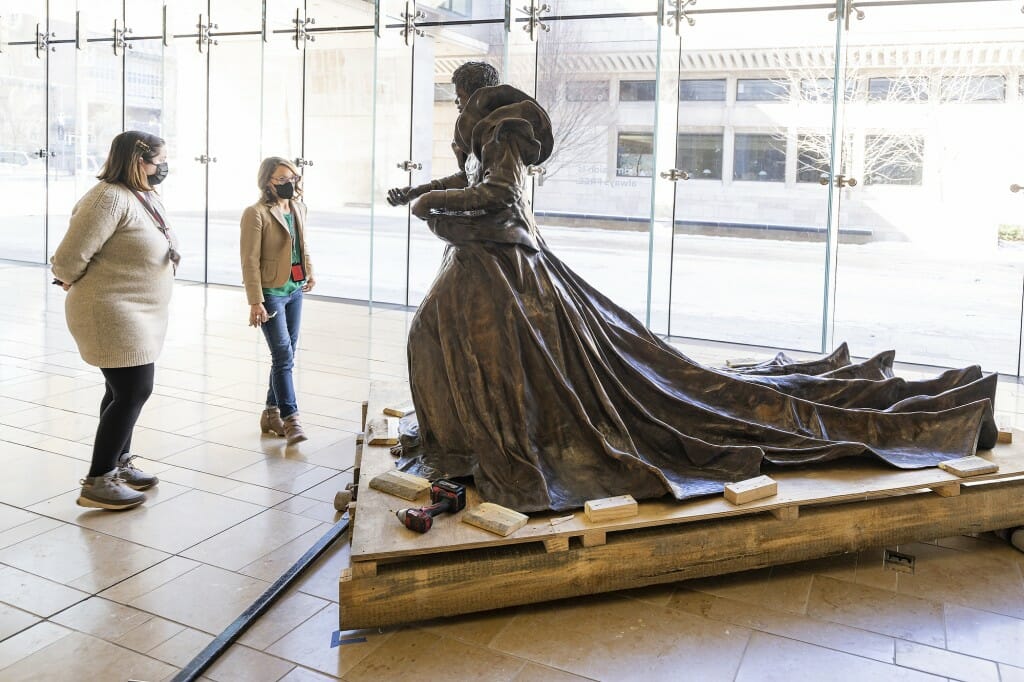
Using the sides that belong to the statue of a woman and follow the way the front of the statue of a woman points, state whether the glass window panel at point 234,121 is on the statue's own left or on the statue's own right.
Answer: on the statue's own right

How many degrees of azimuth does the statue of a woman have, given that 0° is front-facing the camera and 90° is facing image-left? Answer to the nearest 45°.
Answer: approximately 90°

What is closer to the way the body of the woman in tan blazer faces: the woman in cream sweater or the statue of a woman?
the statue of a woman

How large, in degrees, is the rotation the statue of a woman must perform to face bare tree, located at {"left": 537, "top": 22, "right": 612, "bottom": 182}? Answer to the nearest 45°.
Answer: approximately 90° to its right

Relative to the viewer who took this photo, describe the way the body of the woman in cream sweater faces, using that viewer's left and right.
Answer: facing to the right of the viewer

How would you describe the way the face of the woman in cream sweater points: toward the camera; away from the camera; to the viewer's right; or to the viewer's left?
to the viewer's right

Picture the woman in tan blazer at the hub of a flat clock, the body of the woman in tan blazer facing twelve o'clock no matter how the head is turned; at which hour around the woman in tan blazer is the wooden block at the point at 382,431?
The wooden block is roughly at 1 o'clock from the woman in tan blazer.

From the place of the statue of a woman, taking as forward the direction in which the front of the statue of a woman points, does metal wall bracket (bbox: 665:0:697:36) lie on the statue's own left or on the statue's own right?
on the statue's own right

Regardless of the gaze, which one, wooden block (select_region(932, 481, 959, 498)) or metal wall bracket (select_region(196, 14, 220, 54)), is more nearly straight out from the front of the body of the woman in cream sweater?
the wooden block

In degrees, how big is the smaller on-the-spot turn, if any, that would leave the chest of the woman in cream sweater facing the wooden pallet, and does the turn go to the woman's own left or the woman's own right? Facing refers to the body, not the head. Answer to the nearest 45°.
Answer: approximately 45° to the woman's own right

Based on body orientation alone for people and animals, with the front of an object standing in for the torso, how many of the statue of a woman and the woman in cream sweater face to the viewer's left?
1
